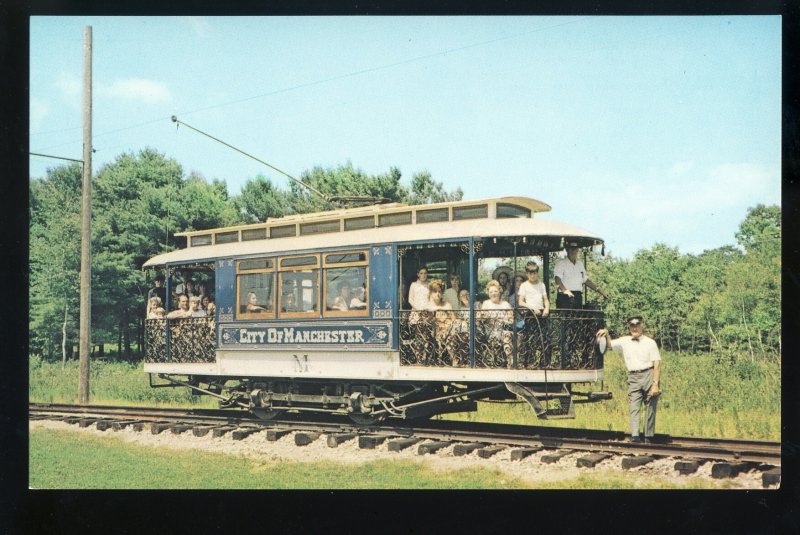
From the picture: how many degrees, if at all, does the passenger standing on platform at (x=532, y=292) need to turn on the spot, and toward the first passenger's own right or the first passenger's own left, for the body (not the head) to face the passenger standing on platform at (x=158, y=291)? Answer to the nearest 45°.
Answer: approximately 135° to the first passenger's own right

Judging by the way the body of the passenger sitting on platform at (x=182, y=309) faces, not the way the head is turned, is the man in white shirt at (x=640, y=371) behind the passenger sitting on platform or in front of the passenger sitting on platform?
in front

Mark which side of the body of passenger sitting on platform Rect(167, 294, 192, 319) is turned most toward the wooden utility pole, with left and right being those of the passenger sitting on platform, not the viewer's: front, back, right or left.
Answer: right

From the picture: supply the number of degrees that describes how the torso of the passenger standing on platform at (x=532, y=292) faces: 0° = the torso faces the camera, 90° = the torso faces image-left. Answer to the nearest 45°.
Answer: approximately 0°

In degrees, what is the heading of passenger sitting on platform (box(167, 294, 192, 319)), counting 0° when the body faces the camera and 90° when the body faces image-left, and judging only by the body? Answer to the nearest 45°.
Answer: approximately 0°

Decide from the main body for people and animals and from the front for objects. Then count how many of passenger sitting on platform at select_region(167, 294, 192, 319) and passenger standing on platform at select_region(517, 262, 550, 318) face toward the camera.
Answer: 2
